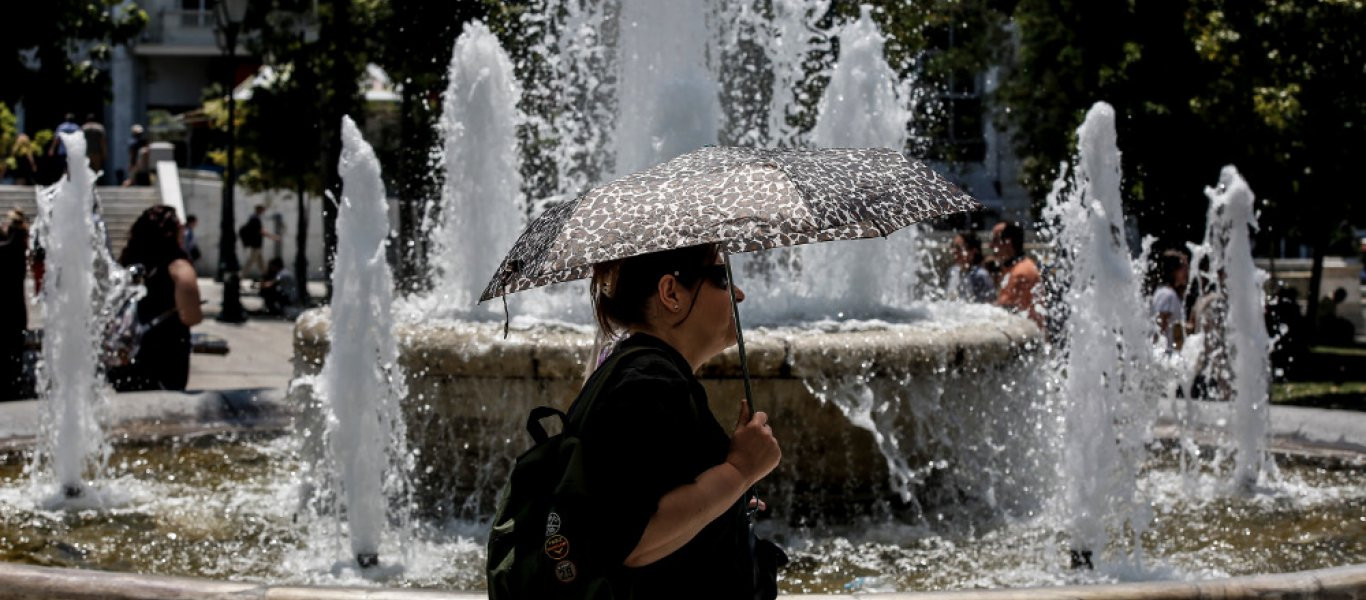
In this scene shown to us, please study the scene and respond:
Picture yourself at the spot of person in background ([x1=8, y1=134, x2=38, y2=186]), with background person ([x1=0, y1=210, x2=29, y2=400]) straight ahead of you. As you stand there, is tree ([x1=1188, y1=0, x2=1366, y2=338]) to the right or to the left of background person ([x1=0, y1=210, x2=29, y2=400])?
left

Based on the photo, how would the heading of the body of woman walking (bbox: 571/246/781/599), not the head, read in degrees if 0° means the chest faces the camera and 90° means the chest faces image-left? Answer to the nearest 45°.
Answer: approximately 270°

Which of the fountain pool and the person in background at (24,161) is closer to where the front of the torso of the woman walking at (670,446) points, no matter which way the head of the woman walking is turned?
the fountain pool

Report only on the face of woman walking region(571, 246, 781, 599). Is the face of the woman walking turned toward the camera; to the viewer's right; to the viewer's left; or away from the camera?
to the viewer's right

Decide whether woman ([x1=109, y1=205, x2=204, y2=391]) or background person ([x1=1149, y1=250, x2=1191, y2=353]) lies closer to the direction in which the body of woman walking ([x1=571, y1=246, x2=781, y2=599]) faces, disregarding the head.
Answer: the background person
